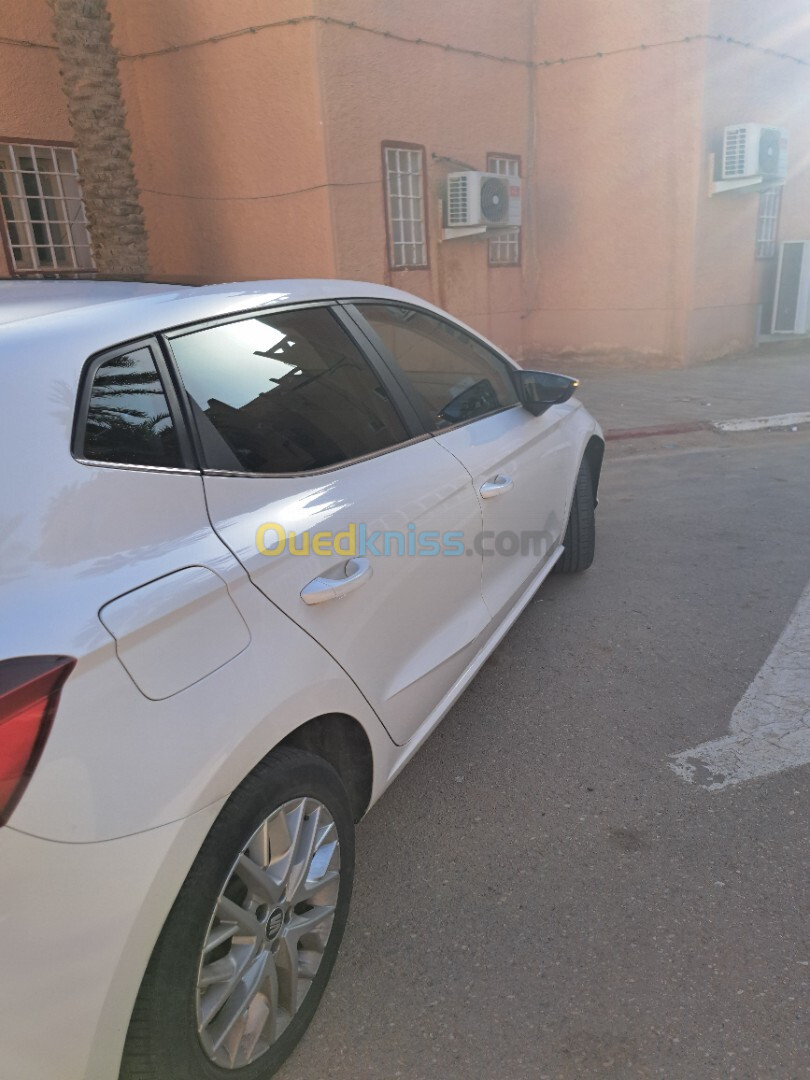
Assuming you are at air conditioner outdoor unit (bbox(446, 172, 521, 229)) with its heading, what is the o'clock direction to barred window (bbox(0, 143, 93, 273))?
The barred window is roughly at 4 o'clock from the air conditioner outdoor unit.

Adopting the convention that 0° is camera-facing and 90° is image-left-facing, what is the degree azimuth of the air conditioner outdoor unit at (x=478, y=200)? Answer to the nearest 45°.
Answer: approximately 315°

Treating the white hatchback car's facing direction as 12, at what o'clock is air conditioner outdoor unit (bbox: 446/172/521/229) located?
The air conditioner outdoor unit is roughly at 11 o'clock from the white hatchback car.

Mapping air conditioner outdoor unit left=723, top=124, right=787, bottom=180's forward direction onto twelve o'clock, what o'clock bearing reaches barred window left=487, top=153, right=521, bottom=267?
The barred window is roughly at 4 o'clock from the air conditioner outdoor unit.

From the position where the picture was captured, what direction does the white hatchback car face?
facing away from the viewer and to the right of the viewer

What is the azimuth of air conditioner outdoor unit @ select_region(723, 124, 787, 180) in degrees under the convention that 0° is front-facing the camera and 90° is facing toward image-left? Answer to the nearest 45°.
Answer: approximately 315°

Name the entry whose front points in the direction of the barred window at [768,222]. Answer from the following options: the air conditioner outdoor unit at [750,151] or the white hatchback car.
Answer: the white hatchback car

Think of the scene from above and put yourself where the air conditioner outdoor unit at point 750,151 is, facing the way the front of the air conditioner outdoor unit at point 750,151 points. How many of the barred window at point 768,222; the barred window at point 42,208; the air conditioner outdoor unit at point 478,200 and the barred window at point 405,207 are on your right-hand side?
3
